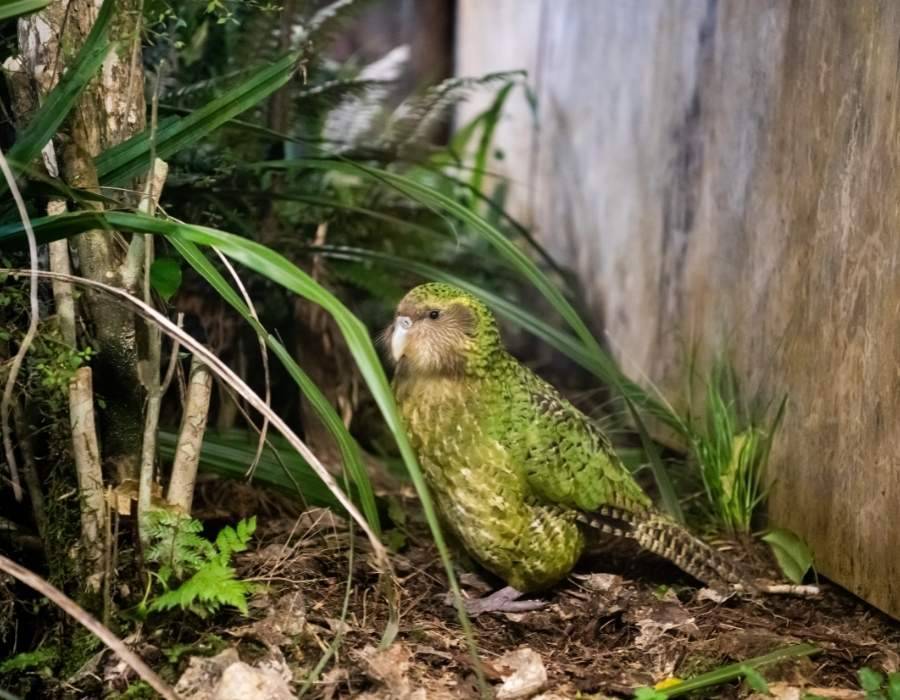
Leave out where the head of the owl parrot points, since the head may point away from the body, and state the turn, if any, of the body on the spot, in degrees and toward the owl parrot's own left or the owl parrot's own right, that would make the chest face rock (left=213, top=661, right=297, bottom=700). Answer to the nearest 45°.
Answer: approximately 45° to the owl parrot's own left

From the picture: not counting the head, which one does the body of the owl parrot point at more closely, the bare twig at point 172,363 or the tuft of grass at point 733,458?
the bare twig

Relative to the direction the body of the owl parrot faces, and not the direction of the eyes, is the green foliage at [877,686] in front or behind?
behind

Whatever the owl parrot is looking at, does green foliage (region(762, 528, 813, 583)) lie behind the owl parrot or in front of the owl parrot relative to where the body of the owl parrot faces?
behind

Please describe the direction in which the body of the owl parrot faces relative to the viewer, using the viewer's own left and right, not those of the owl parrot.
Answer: facing to the left of the viewer
